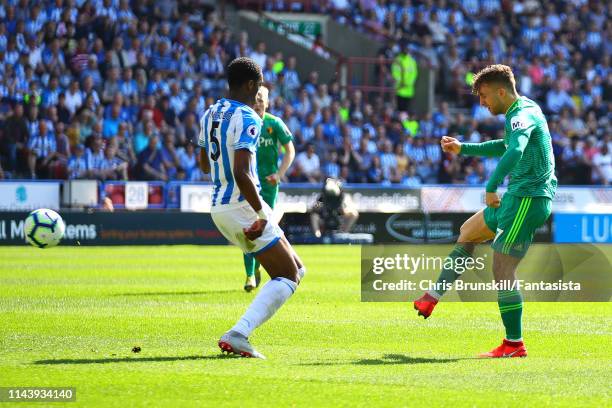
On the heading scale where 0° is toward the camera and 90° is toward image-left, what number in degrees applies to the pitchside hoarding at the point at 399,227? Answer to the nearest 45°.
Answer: approximately 0°

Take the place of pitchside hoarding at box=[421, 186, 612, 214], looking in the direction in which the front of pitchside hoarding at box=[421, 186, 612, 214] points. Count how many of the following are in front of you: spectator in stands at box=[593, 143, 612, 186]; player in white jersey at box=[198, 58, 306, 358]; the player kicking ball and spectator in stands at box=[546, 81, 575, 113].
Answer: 2

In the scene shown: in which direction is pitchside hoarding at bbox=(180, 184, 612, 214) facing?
toward the camera

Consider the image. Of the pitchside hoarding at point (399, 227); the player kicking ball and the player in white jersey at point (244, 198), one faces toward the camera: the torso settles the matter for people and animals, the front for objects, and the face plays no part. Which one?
the pitchside hoarding

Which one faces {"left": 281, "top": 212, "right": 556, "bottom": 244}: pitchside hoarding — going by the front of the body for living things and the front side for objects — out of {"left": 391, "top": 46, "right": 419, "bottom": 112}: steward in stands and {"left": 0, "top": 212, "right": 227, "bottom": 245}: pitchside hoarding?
the steward in stands

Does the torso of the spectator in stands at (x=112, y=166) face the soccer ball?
yes

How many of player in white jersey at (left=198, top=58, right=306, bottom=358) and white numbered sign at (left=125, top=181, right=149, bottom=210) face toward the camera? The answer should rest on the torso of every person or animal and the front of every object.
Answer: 1

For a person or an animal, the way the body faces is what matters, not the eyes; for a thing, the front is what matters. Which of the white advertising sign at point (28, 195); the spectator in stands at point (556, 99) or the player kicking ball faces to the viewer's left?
the player kicking ball

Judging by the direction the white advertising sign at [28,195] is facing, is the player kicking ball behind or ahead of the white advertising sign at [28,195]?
ahead

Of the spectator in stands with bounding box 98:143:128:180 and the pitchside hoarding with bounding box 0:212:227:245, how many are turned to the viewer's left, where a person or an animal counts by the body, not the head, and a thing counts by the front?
0

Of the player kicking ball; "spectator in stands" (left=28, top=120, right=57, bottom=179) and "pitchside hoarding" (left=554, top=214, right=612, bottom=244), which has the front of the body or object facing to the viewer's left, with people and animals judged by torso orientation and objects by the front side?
the player kicking ball

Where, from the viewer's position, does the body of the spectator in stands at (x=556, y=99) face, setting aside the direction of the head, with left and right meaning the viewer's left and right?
facing the viewer
